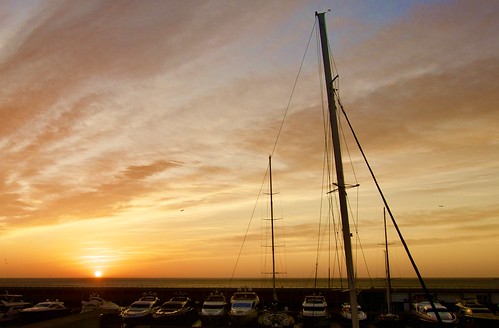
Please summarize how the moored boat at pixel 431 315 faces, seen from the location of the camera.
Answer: facing the viewer and to the right of the viewer

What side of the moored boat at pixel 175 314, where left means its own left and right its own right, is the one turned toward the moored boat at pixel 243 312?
left

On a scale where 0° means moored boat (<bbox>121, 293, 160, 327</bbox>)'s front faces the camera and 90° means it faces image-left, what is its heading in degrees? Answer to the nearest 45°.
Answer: approximately 45°

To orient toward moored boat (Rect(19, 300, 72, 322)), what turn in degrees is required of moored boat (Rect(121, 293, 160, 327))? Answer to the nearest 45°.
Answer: approximately 45° to its right

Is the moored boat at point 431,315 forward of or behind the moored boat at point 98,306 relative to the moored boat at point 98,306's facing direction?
forward

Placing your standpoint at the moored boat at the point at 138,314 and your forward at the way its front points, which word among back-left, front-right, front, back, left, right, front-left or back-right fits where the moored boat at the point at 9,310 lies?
front-right

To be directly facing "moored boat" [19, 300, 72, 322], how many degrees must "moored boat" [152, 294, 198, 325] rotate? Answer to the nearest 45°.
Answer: approximately 45° to its right

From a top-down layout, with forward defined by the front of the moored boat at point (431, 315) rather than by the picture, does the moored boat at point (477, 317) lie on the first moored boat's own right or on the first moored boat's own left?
on the first moored boat's own left

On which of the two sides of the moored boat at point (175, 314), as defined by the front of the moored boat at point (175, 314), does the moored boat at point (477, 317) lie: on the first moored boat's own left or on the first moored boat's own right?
on the first moored boat's own left

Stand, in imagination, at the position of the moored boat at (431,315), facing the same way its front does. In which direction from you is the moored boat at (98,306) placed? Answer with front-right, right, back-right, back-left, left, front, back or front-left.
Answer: back-right

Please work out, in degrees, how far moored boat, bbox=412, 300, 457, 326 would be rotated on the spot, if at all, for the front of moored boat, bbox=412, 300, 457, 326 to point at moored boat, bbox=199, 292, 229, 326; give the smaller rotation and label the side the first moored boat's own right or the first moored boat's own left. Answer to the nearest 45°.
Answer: approximately 135° to the first moored boat's own right

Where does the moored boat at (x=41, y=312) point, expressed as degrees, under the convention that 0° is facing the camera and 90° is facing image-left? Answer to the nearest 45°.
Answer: approximately 45°
